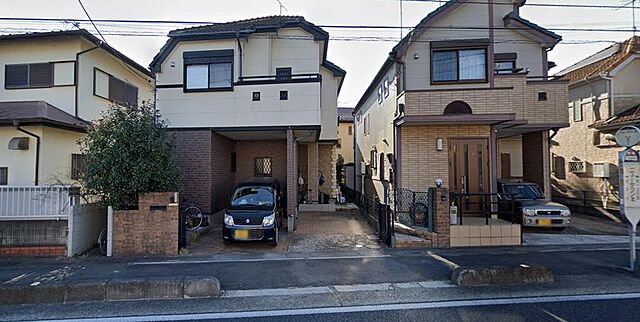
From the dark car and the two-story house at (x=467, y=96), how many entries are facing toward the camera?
2

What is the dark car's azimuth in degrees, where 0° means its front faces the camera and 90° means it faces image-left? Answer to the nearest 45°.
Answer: approximately 0°

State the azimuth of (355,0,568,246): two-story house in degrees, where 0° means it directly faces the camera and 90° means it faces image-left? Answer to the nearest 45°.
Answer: approximately 0°

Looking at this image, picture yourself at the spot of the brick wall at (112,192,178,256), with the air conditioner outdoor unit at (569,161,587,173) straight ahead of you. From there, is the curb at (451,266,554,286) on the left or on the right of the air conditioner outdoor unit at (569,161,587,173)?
right

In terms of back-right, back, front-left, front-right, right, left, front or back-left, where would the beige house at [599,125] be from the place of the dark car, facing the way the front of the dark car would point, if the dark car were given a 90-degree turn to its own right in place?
back

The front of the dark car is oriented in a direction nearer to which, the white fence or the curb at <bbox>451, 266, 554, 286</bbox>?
the curb

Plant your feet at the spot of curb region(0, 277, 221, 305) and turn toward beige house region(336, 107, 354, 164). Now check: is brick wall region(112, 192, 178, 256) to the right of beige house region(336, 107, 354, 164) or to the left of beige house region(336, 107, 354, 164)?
left

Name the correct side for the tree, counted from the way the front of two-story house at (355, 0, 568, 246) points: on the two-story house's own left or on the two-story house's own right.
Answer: on the two-story house's own right
